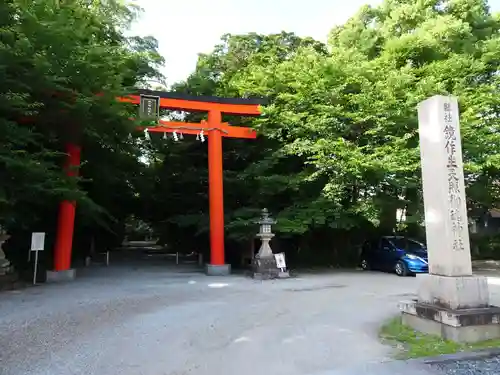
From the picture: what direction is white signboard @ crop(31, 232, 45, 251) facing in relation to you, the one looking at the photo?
facing the viewer

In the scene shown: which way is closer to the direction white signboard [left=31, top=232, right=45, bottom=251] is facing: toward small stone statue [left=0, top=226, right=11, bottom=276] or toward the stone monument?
the stone monument

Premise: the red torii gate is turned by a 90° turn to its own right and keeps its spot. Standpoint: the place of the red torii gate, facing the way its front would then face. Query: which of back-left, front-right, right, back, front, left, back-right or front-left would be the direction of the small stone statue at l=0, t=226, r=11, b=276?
front

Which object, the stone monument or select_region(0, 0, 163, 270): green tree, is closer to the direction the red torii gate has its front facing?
the stone monument

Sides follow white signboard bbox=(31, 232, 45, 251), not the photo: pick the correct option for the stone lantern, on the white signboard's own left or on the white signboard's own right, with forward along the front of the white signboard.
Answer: on the white signboard's own left

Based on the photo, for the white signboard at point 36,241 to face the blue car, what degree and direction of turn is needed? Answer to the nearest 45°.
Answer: approximately 90° to its left

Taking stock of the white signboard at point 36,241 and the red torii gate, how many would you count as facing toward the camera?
2

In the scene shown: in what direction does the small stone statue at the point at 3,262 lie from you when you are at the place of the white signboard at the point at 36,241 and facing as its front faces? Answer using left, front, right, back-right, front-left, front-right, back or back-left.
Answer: back-right

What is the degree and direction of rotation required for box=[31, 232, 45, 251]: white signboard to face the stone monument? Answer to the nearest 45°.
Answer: approximately 45° to its left

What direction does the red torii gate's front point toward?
toward the camera

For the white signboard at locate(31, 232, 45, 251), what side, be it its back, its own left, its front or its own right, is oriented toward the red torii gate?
left
